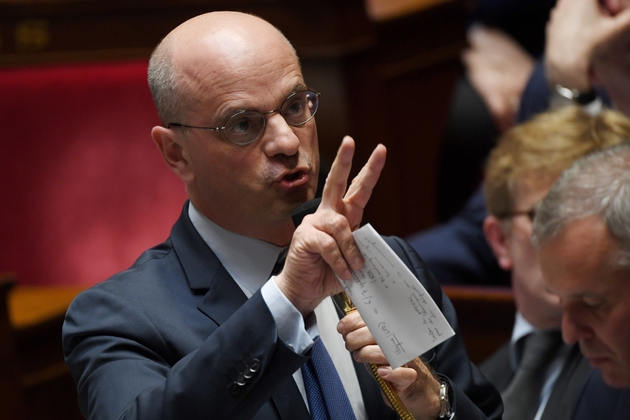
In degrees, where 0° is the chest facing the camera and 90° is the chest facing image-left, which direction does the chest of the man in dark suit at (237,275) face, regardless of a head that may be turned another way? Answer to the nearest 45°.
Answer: approximately 315°

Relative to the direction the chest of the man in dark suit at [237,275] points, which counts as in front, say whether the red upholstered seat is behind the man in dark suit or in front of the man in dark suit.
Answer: behind

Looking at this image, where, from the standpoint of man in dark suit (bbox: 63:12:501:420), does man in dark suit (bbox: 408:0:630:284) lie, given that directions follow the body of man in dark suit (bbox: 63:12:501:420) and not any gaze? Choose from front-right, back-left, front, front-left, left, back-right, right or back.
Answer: left

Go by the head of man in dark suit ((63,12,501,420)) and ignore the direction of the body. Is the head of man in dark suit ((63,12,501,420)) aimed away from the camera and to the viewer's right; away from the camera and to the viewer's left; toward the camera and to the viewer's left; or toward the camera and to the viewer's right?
toward the camera and to the viewer's right

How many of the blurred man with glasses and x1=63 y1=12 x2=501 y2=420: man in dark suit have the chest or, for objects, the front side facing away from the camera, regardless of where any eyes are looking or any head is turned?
0
